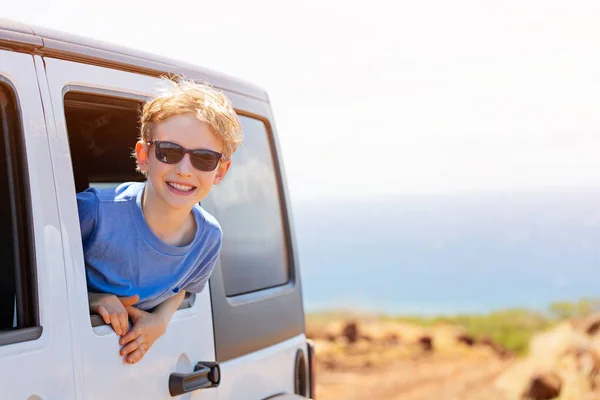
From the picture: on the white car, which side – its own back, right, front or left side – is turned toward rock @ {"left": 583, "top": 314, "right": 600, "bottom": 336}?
back

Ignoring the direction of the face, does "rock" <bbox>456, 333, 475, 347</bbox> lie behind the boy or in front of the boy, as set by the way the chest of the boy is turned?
behind

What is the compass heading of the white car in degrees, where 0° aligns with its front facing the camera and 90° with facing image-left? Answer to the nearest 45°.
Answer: approximately 45°

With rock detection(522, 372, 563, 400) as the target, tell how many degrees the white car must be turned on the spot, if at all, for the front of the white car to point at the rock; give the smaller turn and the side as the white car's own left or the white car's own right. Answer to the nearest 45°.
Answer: approximately 180°

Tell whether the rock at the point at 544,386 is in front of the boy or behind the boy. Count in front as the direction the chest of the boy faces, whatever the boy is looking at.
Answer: behind

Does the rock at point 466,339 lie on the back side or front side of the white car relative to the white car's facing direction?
on the back side

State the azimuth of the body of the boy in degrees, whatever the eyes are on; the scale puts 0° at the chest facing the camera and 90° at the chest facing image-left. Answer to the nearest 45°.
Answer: approximately 0°
